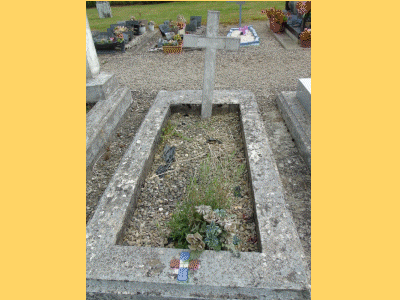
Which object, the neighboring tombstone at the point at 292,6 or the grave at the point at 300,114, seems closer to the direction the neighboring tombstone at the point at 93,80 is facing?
the grave

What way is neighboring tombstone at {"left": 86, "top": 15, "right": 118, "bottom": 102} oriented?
toward the camera

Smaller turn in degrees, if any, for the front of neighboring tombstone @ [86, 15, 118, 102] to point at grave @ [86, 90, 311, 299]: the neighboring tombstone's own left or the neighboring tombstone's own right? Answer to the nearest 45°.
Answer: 0° — it already faces it

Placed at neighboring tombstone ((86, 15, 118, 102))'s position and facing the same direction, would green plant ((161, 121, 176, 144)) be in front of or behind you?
in front

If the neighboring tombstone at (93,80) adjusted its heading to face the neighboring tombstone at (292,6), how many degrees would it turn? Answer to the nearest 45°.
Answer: approximately 135° to its left

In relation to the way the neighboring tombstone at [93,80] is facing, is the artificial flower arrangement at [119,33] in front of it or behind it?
behind

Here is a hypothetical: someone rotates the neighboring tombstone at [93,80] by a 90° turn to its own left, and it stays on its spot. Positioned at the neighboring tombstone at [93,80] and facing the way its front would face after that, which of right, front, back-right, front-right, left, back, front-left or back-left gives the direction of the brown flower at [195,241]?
right

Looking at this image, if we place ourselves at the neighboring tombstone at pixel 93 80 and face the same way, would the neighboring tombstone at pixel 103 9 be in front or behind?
behind

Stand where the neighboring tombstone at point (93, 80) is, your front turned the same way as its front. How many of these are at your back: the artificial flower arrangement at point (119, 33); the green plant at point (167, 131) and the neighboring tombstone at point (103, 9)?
2

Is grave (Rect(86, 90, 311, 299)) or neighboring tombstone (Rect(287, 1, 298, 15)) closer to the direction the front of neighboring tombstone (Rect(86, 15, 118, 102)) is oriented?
the grave

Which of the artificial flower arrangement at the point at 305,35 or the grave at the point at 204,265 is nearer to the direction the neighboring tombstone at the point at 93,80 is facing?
the grave
